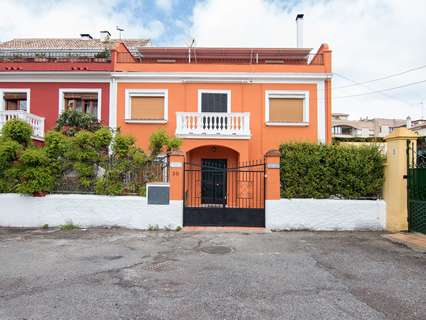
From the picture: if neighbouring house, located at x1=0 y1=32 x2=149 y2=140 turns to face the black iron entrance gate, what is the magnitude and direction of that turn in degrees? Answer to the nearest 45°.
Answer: approximately 45° to its left

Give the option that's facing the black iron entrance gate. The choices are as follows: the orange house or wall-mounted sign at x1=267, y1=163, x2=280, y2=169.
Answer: the orange house

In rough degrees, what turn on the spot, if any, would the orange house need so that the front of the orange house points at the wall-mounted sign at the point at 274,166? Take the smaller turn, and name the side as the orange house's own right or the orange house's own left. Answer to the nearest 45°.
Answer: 0° — it already faces it

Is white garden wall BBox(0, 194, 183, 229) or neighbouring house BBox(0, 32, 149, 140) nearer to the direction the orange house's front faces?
the white garden wall

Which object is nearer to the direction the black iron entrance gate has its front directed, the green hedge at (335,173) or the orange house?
the green hedge

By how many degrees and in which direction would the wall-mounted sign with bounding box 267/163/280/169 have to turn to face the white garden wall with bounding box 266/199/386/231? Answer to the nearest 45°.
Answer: approximately 90° to its left

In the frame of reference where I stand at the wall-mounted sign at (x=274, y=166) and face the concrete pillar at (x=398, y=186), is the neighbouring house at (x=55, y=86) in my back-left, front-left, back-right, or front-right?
back-left

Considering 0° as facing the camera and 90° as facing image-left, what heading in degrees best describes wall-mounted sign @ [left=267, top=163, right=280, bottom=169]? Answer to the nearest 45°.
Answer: approximately 0°

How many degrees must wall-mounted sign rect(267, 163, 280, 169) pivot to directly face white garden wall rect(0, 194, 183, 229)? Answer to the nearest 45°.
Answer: approximately 90° to its right

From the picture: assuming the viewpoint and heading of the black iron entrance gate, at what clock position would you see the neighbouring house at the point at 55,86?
The neighbouring house is roughly at 4 o'clock from the black iron entrance gate.
